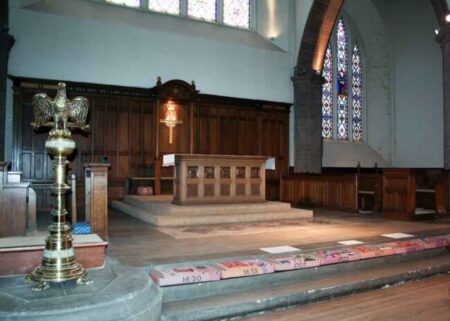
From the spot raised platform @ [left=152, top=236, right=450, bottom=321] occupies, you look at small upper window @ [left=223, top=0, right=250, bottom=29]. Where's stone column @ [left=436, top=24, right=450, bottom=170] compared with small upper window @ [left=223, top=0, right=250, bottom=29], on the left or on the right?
right

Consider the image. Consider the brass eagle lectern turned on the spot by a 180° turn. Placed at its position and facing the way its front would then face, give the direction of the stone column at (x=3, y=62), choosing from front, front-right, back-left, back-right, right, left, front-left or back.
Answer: front

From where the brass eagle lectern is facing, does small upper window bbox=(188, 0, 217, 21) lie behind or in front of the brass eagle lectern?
behind

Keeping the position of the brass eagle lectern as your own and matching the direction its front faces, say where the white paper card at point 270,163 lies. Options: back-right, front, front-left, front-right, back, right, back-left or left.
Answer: back-left

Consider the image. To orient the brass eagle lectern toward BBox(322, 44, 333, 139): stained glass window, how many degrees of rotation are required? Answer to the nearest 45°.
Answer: approximately 135° to its left

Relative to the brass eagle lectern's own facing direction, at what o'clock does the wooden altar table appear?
The wooden altar table is roughly at 7 o'clock from the brass eagle lectern.

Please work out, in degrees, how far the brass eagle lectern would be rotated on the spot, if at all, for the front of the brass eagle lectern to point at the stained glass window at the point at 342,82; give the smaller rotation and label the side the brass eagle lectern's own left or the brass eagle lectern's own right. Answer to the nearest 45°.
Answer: approximately 135° to the brass eagle lectern's own left

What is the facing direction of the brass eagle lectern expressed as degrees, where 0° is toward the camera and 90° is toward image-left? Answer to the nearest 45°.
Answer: approximately 0°
